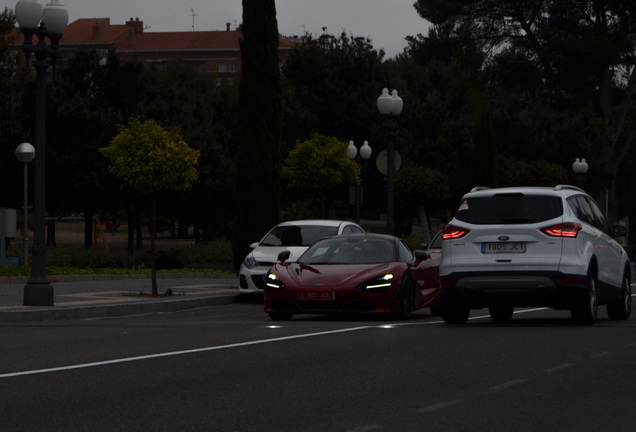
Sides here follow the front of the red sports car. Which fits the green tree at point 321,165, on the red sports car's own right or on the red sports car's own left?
on the red sports car's own right

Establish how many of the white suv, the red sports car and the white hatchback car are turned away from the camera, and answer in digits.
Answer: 1

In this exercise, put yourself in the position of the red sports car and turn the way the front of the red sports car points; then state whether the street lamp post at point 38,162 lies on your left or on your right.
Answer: on your right

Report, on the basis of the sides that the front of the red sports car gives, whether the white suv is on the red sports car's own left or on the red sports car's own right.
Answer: on the red sports car's own left

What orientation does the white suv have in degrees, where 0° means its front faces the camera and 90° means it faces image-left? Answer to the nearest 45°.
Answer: approximately 180°

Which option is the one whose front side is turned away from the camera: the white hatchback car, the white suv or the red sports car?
the white suv

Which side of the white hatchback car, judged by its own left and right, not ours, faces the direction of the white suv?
left

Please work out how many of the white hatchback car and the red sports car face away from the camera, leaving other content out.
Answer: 0

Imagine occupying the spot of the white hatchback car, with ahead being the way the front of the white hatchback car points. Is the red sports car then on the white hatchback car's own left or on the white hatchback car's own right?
on the white hatchback car's own left

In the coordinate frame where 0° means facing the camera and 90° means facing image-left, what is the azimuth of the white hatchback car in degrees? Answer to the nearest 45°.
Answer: approximately 45°

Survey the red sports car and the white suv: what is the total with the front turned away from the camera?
1

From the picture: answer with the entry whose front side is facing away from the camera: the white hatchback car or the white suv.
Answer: the white suv

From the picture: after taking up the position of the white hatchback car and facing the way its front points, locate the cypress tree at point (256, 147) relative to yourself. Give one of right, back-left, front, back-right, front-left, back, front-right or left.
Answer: back-right

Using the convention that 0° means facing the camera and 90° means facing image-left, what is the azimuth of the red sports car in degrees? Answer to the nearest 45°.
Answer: approximately 45°
